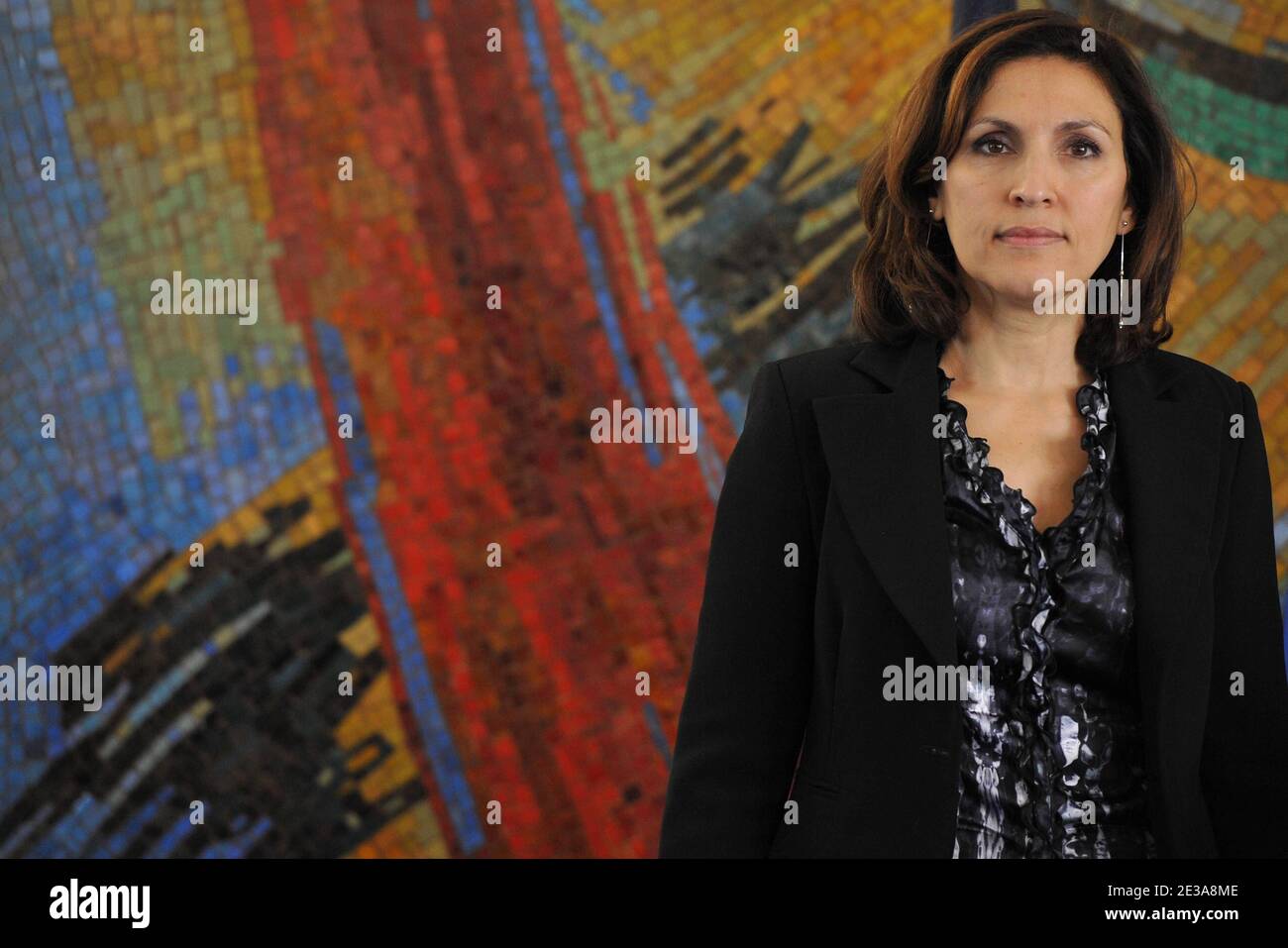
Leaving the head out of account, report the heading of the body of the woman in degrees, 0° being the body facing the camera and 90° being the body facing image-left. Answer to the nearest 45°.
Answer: approximately 0°
